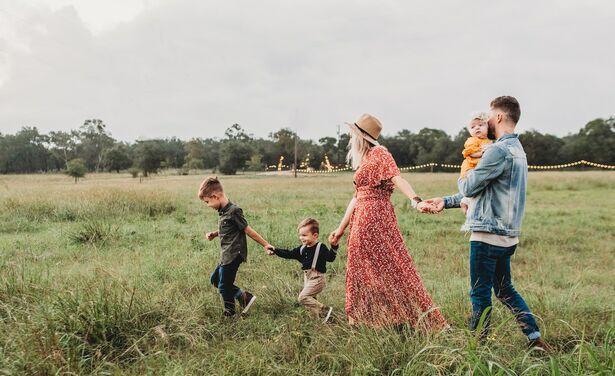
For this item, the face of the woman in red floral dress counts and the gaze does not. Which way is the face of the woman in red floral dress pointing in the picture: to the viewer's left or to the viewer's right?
to the viewer's left

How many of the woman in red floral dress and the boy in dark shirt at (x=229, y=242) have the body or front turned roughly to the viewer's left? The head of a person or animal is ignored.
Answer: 2

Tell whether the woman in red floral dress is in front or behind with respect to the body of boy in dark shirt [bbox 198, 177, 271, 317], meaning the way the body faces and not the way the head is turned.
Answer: behind

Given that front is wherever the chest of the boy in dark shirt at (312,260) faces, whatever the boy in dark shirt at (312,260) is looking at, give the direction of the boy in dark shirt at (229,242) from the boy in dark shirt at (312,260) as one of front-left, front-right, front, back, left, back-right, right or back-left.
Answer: front-right

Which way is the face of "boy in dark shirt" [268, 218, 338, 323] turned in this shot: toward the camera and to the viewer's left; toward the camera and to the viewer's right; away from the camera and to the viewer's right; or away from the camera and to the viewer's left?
toward the camera and to the viewer's left

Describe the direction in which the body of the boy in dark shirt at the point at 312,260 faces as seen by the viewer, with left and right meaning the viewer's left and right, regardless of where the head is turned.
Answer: facing the viewer and to the left of the viewer

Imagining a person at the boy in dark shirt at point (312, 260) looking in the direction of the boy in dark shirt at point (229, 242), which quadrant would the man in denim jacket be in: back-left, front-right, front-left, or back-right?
back-left

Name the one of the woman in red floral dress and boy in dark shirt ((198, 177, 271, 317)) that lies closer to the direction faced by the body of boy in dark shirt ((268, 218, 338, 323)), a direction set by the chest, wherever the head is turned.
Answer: the boy in dark shirt

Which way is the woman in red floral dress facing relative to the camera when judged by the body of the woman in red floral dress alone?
to the viewer's left

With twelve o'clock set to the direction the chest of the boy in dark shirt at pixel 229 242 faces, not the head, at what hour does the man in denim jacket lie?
The man in denim jacket is roughly at 7 o'clock from the boy in dark shirt.

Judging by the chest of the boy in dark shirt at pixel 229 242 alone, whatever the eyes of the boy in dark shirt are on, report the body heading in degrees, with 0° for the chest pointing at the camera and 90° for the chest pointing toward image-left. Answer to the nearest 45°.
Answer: approximately 90°
